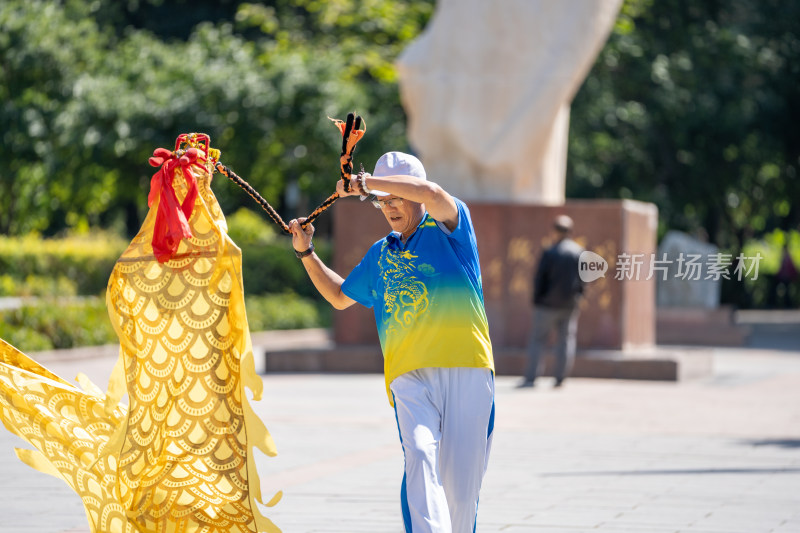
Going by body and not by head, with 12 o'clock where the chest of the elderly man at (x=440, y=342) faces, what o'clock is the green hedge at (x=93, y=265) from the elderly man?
The green hedge is roughly at 4 o'clock from the elderly man.

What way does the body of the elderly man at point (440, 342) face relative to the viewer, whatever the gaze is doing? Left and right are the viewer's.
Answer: facing the viewer and to the left of the viewer

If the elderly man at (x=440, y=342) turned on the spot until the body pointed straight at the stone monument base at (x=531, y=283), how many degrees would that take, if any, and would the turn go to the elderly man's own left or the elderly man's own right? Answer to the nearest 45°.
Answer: approximately 135° to the elderly man's own right

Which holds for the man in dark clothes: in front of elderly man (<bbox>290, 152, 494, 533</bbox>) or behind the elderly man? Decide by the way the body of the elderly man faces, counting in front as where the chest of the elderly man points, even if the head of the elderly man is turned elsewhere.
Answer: behind

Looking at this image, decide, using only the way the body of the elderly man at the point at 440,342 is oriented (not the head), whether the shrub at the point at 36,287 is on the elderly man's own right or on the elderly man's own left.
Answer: on the elderly man's own right

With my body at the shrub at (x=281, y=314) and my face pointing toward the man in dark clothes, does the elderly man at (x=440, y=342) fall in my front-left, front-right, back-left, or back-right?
front-right

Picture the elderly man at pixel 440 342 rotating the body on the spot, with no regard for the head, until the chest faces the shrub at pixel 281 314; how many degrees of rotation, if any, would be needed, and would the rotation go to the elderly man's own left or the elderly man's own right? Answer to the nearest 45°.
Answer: approximately 135° to the elderly man's own right

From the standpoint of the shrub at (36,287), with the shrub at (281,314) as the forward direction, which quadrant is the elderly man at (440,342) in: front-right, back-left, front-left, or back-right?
front-right

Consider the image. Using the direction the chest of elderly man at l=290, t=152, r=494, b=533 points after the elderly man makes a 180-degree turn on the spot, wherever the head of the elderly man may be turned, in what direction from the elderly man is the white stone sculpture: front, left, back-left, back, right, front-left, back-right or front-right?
front-left

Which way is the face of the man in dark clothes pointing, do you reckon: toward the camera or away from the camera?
away from the camera
